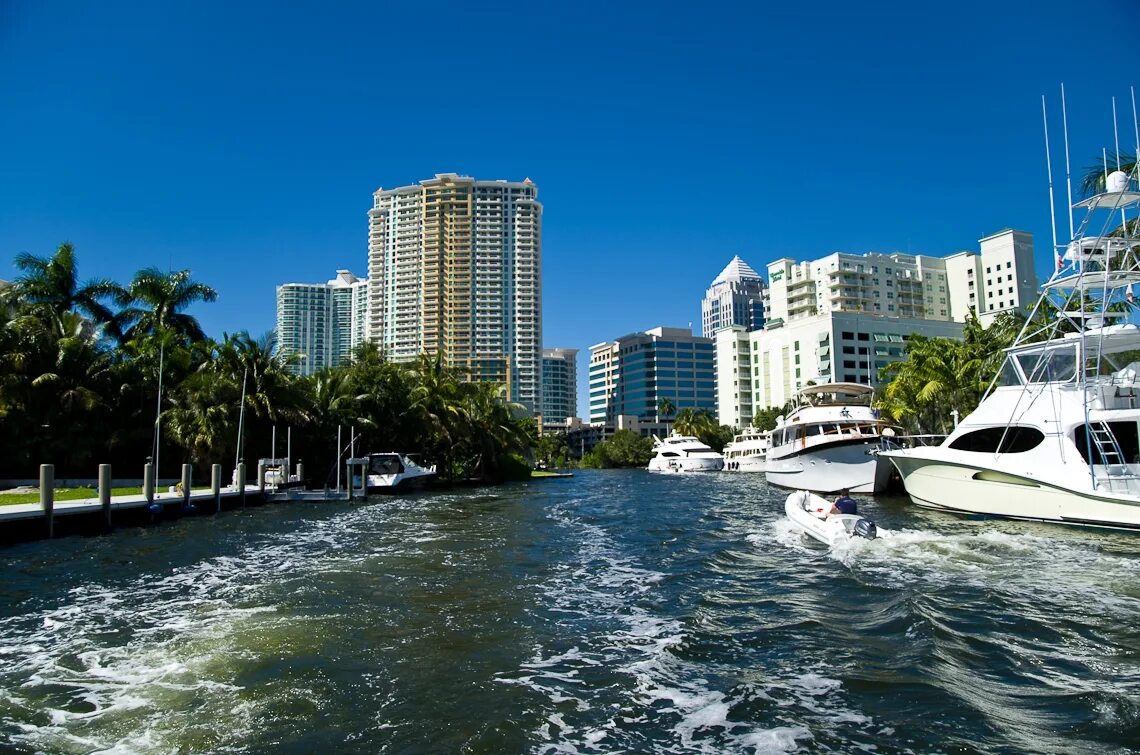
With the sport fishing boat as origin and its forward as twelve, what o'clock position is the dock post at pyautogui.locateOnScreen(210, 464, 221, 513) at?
The dock post is roughly at 10 o'clock from the sport fishing boat.

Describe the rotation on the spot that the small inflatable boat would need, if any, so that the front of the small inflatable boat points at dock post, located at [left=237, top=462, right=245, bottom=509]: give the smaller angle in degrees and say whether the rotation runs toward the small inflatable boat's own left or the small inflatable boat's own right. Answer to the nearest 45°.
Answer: approximately 45° to the small inflatable boat's own left

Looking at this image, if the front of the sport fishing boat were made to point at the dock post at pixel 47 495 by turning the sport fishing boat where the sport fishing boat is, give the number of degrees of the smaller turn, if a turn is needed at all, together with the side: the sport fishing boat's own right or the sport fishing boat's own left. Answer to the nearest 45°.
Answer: approximately 90° to the sport fishing boat's own left

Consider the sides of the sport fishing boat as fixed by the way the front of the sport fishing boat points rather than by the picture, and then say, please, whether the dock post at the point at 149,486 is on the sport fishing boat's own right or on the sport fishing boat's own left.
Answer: on the sport fishing boat's own left

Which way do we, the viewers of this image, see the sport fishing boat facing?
facing away from the viewer and to the left of the viewer

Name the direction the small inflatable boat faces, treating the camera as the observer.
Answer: facing away from the viewer and to the left of the viewer

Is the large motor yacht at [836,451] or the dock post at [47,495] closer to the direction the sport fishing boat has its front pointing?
the large motor yacht

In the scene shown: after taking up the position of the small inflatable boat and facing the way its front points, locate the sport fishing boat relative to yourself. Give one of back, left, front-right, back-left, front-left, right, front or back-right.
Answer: right

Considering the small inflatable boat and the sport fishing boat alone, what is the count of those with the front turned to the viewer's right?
0
